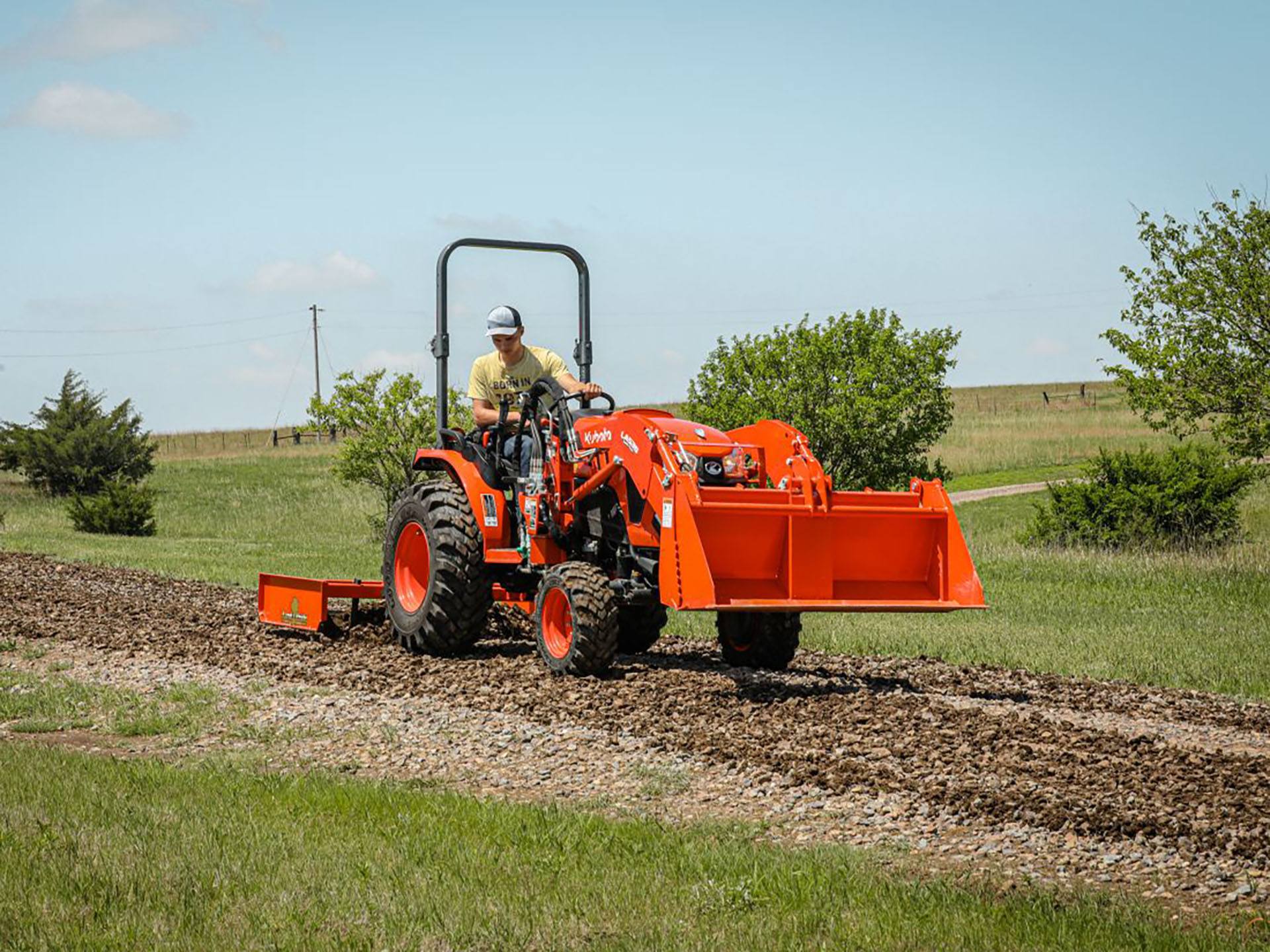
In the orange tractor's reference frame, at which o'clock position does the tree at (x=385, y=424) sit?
The tree is roughly at 7 o'clock from the orange tractor.

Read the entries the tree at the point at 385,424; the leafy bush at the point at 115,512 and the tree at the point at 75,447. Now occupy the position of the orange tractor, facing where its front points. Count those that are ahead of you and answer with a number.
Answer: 0

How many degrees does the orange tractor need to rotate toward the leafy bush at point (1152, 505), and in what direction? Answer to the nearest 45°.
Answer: approximately 90° to its left

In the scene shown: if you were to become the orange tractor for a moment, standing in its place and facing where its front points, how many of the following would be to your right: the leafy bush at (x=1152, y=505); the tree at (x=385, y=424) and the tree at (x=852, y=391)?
0

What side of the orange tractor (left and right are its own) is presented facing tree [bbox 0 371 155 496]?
back

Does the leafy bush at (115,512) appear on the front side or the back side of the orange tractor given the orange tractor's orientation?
on the back side

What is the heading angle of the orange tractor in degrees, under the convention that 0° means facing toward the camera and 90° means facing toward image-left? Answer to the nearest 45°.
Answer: approximately 315°
